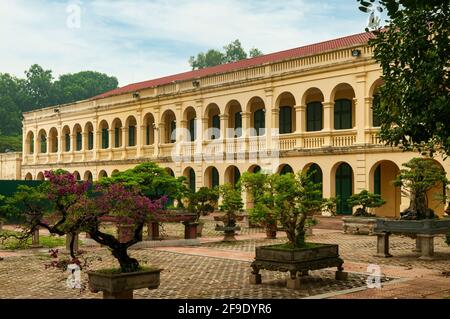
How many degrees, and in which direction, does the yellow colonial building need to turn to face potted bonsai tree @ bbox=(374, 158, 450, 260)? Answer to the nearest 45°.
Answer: approximately 45° to its left

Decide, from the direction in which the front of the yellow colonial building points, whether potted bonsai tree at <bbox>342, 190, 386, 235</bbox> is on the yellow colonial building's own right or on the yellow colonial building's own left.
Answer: on the yellow colonial building's own left

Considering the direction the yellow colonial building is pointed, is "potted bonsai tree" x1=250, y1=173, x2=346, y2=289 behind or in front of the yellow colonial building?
in front

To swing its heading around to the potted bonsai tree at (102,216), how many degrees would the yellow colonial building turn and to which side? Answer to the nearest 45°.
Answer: approximately 45° to its left

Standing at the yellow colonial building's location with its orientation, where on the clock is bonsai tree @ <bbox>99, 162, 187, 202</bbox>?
The bonsai tree is roughly at 11 o'clock from the yellow colonial building.

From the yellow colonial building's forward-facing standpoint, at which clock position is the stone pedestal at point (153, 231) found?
The stone pedestal is roughly at 11 o'clock from the yellow colonial building.

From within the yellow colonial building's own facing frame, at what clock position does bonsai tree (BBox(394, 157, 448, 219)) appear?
The bonsai tree is roughly at 10 o'clock from the yellow colonial building.

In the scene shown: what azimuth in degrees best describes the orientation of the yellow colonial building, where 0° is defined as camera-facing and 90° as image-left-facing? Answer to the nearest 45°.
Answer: approximately 45°

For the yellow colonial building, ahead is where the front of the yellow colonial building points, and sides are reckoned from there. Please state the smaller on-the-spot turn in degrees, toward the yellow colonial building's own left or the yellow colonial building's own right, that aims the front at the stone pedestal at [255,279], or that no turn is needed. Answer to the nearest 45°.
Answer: approximately 45° to the yellow colonial building's own left
